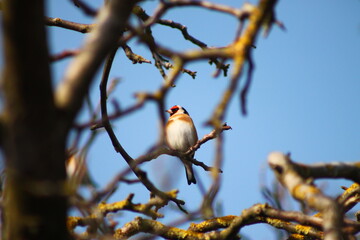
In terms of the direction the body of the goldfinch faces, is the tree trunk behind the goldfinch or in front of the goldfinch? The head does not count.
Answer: in front

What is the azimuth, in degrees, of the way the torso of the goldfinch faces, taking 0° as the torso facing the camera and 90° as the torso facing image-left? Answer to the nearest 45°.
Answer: approximately 45°
